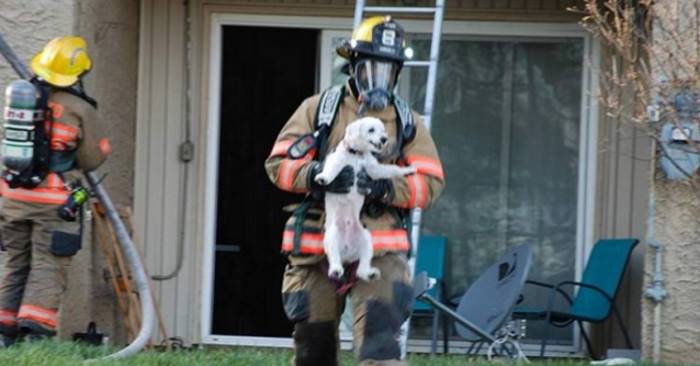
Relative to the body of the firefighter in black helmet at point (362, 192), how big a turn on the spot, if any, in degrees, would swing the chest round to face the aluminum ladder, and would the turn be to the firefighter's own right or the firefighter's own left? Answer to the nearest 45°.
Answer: approximately 180°

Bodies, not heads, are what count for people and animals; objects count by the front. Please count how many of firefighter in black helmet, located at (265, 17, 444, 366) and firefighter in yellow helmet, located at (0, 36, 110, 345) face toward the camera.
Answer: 1

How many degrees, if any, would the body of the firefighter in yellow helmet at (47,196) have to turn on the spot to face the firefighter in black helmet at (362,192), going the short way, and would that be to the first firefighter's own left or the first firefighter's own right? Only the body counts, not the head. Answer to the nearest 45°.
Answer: approximately 90° to the first firefighter's own right

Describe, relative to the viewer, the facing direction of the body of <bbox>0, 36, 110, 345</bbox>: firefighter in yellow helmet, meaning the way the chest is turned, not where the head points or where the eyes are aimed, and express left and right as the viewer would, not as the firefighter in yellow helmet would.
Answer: facing away from the viewer and to the right of the viewer
